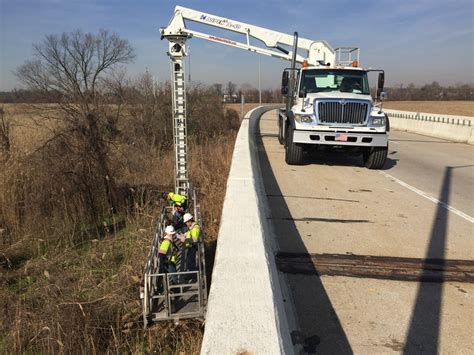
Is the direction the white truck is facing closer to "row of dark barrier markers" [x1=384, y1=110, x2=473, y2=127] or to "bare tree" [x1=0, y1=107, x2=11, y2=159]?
the bare tree

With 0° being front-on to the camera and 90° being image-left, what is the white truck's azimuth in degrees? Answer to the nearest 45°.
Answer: approximately 0°

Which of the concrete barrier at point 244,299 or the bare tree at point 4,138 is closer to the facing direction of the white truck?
the concrete barrier
